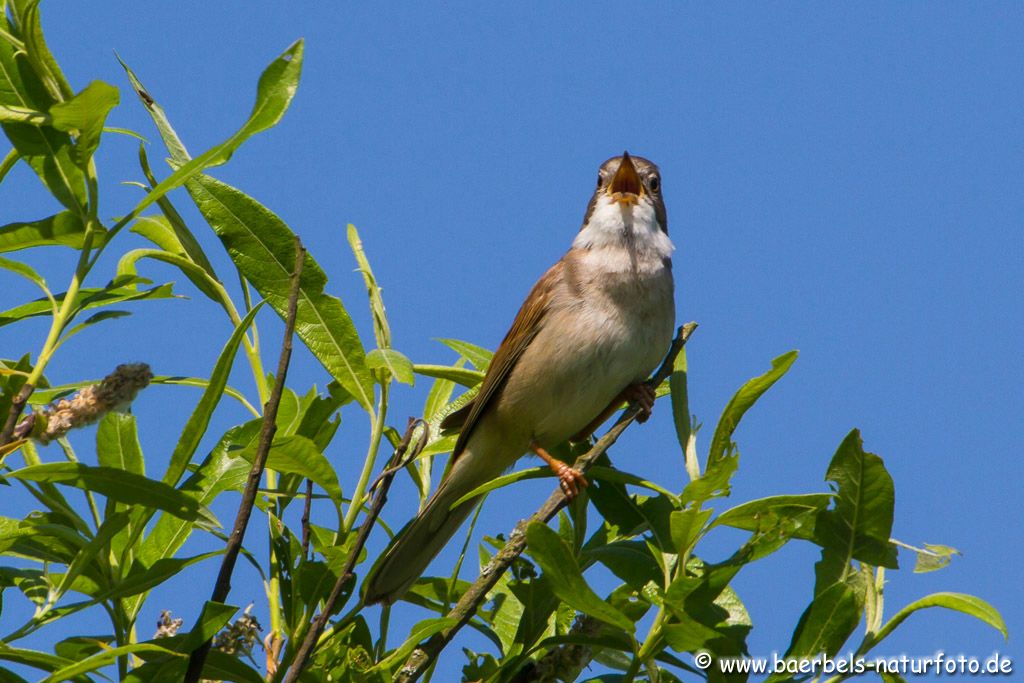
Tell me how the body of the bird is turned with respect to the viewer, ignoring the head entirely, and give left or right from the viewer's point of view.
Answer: facing the viewer and to the right of the viewer

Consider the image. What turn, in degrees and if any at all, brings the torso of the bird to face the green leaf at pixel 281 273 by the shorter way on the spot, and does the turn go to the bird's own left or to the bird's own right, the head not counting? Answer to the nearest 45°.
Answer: approximately 90° to the bird's own right

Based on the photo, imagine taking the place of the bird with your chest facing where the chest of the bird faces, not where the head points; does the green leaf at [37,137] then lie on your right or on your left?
on your right

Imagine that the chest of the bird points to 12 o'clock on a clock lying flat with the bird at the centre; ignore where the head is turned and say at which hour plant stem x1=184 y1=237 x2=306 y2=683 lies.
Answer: The plant stem is roughly at 2 o'clock from the bird.

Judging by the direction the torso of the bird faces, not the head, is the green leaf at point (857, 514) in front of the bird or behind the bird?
in front

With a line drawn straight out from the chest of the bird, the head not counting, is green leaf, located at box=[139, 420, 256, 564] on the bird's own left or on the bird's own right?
on the bird's own right
